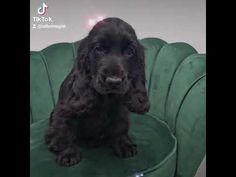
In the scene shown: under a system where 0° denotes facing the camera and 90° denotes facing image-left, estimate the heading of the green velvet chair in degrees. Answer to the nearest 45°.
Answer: approximately 0°
